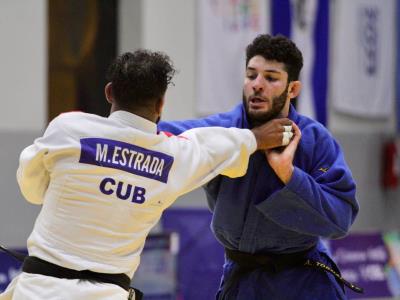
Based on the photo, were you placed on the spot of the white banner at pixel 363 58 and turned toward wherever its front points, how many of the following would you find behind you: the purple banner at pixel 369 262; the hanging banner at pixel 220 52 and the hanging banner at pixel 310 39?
0

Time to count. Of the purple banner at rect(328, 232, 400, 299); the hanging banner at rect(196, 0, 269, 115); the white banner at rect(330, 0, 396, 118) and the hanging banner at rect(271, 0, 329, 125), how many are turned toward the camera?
4

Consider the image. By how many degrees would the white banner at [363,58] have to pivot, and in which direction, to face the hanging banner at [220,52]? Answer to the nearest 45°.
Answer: approximately 45° to its right

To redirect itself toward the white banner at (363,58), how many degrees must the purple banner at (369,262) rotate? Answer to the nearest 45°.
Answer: approximately 180°

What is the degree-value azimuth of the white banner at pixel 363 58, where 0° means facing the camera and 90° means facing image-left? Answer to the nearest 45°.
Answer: approximately 0°

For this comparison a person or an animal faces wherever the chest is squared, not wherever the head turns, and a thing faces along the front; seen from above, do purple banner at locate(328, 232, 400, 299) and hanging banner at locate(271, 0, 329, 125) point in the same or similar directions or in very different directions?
same or similar directions

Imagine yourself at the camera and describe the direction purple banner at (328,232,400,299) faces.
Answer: facing the viewer

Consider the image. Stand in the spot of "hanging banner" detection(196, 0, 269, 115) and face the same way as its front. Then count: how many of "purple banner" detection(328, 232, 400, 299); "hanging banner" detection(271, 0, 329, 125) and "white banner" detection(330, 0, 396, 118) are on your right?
0

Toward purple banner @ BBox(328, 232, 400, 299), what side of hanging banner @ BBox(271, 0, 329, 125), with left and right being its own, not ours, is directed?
front

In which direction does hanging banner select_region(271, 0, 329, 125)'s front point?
toward the camera

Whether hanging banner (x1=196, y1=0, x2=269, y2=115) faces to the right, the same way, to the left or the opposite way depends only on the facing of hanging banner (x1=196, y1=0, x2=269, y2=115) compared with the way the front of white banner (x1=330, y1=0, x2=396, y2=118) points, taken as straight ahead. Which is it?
the same way

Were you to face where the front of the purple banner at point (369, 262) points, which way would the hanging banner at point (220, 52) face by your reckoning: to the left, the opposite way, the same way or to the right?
the same way

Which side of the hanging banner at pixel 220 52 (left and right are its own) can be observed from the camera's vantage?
front

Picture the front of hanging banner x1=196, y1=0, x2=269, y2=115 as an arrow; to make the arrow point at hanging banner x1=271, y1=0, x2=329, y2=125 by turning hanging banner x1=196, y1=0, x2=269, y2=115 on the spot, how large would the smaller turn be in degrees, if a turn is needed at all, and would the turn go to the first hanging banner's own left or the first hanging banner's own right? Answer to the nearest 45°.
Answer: approximately 135° to the first hanging banner's own left
